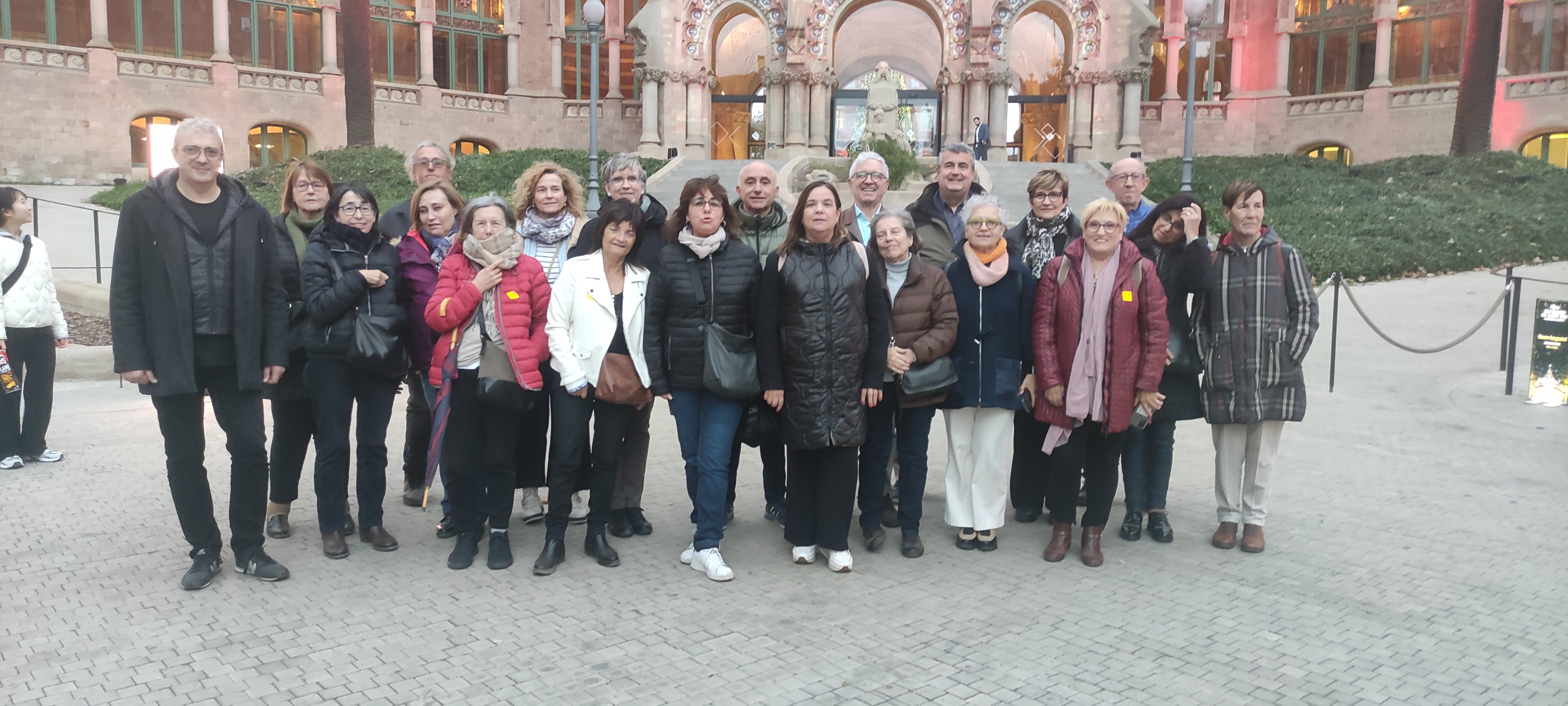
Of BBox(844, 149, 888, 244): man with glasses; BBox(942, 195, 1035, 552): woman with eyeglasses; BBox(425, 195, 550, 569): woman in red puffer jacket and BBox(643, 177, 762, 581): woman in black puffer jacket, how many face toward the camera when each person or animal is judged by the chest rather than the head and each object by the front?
4

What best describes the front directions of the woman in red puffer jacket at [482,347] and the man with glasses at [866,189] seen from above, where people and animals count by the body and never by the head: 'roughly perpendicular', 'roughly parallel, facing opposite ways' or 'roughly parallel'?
roughly parallel

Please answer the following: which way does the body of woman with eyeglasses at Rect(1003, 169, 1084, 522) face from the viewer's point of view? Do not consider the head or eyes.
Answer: toward the camera

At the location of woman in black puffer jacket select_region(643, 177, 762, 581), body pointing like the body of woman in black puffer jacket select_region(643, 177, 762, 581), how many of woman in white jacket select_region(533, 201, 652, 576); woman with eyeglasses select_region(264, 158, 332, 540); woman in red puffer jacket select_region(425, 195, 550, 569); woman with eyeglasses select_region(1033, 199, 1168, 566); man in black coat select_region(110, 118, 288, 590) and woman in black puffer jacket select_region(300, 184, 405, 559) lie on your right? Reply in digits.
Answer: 5

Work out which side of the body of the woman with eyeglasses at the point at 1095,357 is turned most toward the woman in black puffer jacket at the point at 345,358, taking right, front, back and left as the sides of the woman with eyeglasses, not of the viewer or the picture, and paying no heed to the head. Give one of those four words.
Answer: right

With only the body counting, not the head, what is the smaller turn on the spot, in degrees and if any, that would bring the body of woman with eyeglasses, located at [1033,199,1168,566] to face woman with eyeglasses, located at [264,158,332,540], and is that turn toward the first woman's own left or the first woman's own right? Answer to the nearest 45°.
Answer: approximately 90° to the first woman's own right

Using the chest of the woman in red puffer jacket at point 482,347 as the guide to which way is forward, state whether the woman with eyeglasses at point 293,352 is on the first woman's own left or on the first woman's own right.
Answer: on the first woman's own right

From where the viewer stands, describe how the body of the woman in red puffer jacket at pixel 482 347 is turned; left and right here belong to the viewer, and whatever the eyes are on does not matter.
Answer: facing the viewer

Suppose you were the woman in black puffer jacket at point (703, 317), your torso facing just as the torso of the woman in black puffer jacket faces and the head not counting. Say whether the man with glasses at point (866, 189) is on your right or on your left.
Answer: on your left

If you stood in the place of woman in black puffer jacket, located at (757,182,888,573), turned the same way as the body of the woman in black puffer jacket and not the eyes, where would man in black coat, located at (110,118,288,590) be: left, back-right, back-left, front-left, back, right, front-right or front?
right

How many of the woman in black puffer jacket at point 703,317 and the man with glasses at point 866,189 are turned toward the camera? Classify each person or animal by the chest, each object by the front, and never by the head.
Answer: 2

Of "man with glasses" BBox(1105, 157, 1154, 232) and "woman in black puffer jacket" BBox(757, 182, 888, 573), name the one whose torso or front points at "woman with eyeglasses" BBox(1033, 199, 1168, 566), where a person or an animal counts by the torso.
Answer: the man with glasses

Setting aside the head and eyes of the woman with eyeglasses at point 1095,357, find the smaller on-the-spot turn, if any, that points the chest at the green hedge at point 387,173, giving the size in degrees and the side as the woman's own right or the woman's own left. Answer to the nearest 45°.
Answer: approximately 135° to the woman's own right

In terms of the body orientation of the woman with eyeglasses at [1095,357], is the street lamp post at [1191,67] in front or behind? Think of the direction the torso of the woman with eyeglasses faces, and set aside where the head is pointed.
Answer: behind

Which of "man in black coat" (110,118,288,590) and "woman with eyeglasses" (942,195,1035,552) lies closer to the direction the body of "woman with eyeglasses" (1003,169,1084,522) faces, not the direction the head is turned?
the woman with eyeglasses

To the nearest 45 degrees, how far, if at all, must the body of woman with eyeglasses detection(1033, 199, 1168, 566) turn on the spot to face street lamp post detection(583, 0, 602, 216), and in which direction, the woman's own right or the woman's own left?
approximately 135° to the woman's own right

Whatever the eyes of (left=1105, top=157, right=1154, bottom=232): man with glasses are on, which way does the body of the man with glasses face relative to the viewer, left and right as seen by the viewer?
facing the viewer
